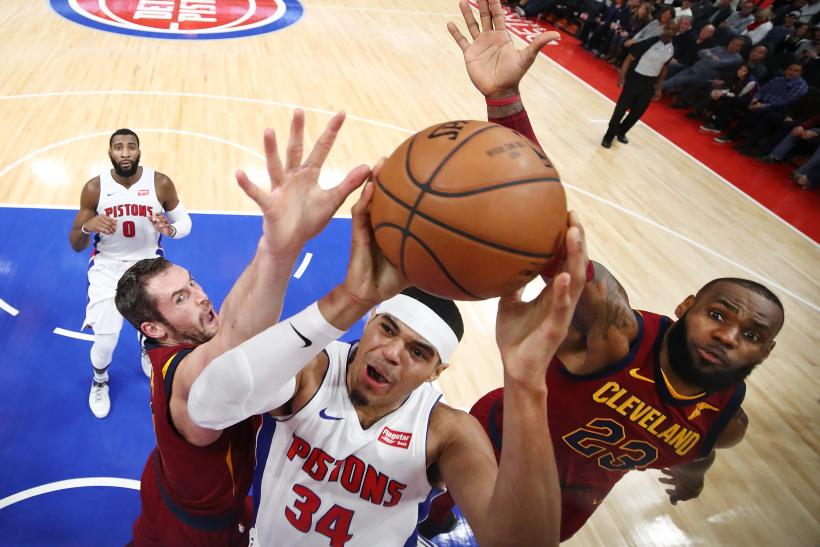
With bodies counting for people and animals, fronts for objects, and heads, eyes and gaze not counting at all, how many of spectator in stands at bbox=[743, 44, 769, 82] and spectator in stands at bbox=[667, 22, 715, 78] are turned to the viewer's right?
0

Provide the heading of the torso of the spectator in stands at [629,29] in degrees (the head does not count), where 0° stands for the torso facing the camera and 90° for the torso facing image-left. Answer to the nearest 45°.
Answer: approximately 45°

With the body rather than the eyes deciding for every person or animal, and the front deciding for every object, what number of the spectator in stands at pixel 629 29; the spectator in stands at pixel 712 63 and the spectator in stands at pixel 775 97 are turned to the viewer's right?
0

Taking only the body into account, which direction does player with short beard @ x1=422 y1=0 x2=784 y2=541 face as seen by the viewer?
toward the camera

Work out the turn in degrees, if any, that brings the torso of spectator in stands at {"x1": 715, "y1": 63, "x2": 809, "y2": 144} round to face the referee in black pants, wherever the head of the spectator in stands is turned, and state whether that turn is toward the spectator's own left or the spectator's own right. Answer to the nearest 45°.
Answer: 0° — they already face them

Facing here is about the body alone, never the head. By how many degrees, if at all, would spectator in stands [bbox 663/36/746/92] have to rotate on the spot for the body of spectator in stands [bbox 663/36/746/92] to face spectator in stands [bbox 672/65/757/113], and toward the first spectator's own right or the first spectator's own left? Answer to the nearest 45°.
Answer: approximately 90° to the first spectator's own left

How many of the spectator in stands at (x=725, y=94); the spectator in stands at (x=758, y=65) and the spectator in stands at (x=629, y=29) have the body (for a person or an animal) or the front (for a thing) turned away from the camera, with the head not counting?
0

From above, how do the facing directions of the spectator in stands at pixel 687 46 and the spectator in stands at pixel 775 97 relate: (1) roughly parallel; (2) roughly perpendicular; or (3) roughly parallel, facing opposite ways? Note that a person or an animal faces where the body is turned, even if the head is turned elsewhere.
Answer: roughly parallel

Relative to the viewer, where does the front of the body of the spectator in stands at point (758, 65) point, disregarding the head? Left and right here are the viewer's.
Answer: facing the viewer and to the left of the viewer

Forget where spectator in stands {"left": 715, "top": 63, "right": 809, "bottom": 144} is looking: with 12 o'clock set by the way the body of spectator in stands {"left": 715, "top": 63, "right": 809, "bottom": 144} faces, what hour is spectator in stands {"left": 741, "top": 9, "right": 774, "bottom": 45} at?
spectator in stands {"left": 741, "top": 9, "right": 774, "bottom": 45} is roughly at 4 o'clock from spectator in stands {"left": 715, "top": 63, "right": 809, "bottom": 144}.

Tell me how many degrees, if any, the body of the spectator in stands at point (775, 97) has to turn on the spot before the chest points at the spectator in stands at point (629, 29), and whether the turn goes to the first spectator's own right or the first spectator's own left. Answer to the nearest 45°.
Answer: approximately 90° to the first spectator's own right

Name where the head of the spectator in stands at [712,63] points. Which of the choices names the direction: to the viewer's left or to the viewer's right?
to the viewer's left

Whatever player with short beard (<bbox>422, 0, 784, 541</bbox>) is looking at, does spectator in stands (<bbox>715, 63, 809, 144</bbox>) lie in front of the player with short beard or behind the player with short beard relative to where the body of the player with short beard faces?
behind

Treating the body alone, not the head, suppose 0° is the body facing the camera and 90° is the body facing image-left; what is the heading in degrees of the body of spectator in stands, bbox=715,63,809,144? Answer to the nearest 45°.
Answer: approximately 45°

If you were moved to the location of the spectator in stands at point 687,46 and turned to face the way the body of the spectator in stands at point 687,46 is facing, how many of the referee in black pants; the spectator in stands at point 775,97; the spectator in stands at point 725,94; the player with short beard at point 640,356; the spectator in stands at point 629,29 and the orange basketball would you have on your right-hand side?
1

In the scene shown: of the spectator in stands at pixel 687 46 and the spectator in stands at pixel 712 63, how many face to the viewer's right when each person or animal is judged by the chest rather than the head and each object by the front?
0
